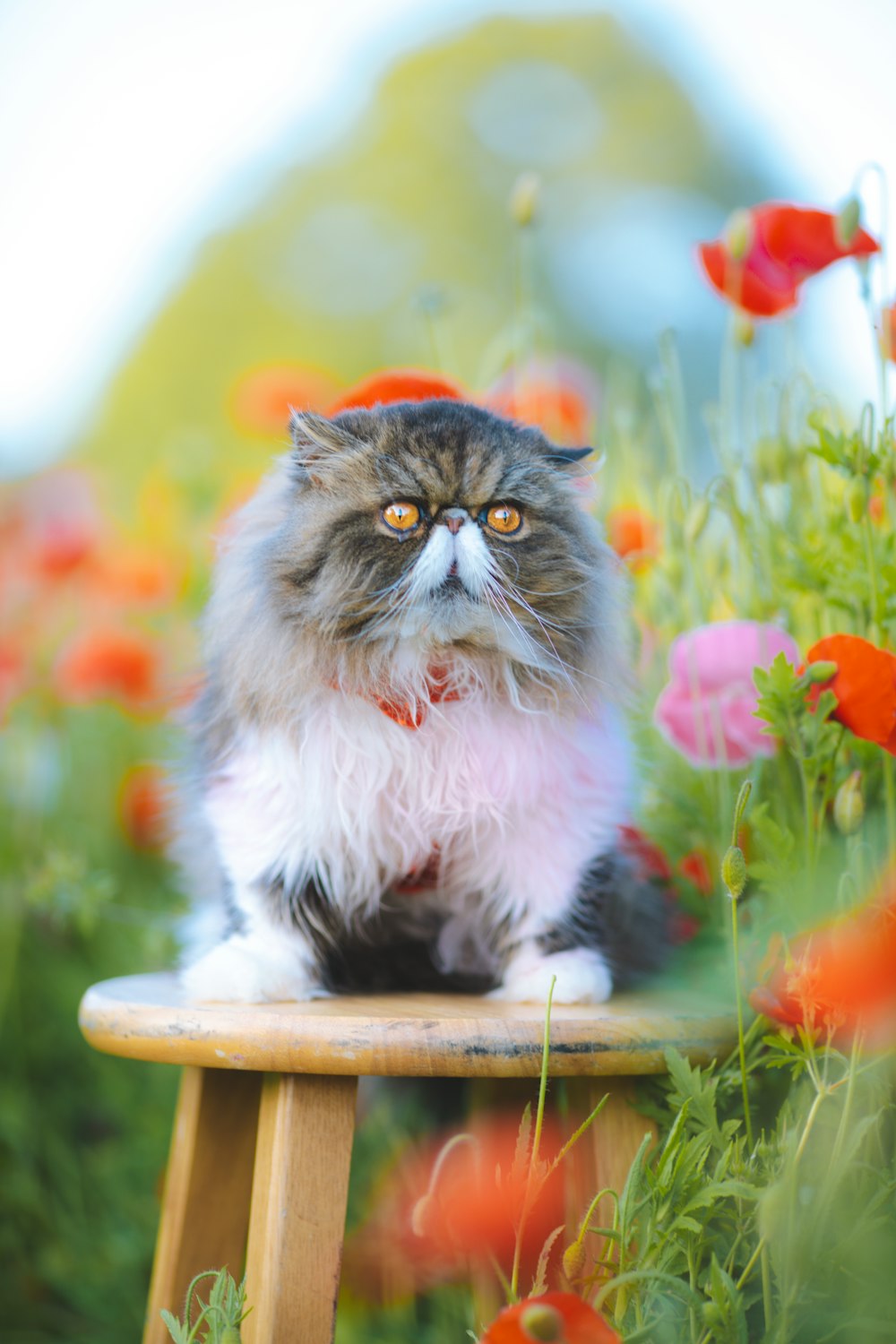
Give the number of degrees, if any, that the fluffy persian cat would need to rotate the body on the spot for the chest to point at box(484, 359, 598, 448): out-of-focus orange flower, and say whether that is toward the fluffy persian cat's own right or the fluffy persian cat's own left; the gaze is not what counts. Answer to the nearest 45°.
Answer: approximately 180°

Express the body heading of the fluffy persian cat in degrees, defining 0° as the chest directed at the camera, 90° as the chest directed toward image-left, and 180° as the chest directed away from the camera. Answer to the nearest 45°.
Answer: approximately 0°

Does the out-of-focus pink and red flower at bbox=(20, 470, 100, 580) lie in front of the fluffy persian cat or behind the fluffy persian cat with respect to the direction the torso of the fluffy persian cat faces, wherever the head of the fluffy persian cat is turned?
behind

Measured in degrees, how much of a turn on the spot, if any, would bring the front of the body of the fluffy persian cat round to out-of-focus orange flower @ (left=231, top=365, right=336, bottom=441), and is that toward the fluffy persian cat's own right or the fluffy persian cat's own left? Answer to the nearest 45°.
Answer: approximately 180°
